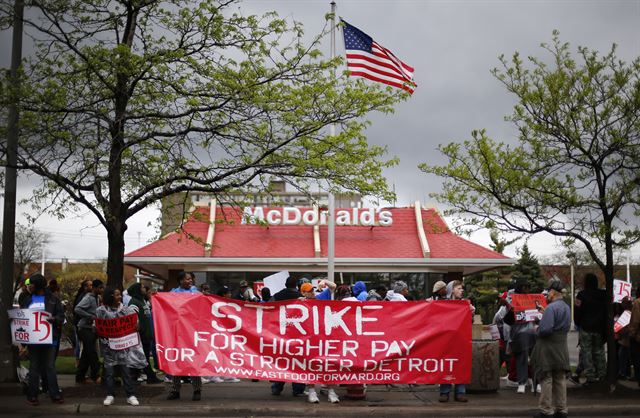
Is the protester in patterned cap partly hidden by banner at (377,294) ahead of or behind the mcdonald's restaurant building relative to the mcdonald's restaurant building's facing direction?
ahead

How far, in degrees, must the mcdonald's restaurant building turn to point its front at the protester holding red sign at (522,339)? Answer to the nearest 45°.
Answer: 0° — it already faces them

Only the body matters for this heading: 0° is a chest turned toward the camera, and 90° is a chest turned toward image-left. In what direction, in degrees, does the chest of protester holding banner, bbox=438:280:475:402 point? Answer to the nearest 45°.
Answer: approximately 0°

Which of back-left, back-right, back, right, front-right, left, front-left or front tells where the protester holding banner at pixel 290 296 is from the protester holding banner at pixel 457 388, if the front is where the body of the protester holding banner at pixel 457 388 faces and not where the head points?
right

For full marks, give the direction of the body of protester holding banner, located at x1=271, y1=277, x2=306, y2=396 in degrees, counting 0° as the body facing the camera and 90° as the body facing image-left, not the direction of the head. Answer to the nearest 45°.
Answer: approximately 0°

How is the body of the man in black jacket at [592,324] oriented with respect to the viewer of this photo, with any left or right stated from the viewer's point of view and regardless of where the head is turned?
facing away from the viewer

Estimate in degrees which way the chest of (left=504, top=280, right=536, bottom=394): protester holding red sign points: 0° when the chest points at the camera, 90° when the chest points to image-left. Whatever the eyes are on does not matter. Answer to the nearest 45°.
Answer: approximately 45°

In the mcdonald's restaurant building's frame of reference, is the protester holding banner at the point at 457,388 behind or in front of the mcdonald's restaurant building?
in front

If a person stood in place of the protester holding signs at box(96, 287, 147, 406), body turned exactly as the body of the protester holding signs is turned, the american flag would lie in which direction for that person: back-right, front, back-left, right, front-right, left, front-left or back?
back-left

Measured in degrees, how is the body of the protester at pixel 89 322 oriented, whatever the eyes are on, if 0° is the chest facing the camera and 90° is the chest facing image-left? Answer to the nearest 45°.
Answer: approximately 270°
